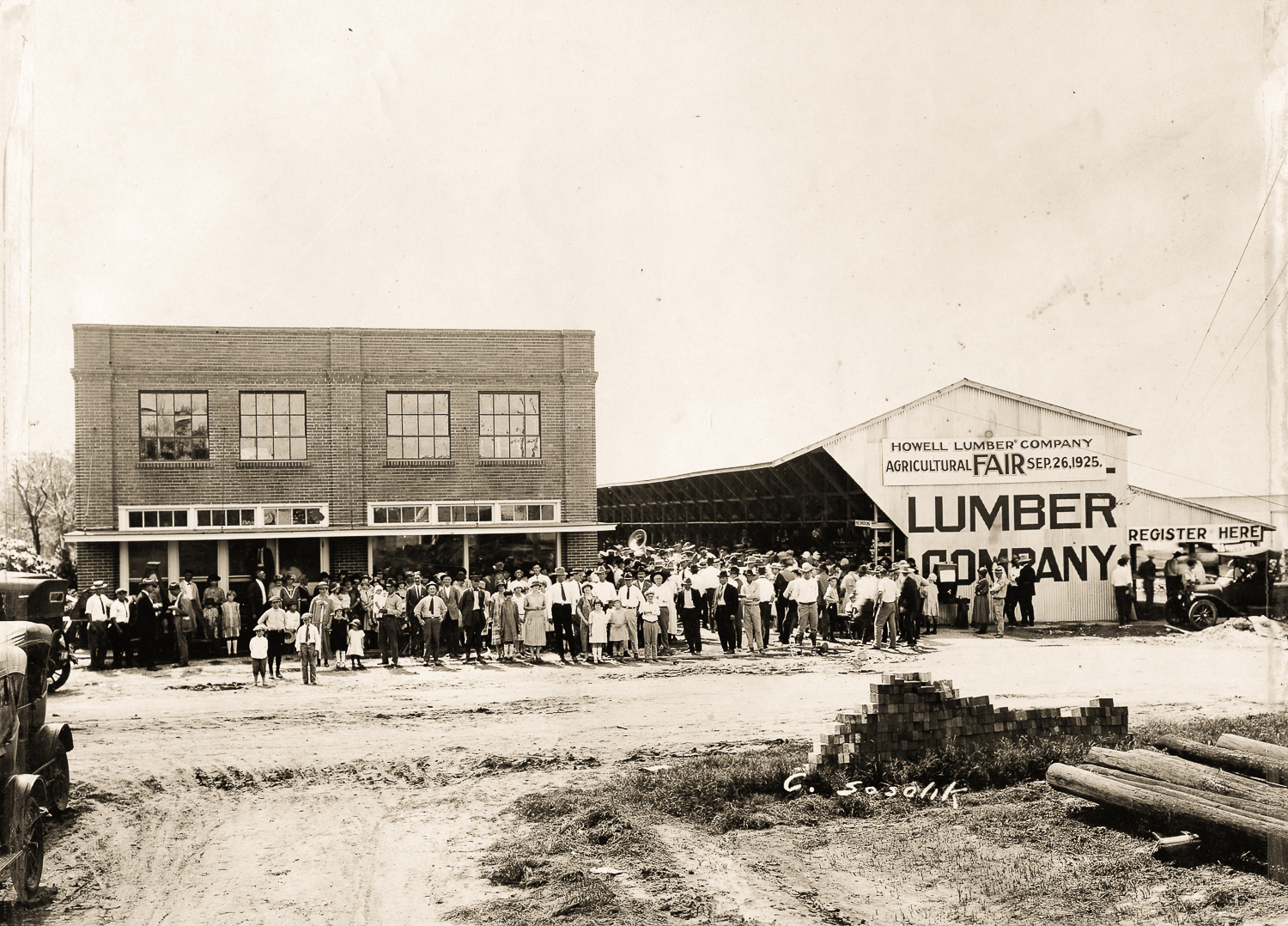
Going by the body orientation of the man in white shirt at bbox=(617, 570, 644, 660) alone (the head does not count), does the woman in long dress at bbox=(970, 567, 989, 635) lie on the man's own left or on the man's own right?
on the man's own left

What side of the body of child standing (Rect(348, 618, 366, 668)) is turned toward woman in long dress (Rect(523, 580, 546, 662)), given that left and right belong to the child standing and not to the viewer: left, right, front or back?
left

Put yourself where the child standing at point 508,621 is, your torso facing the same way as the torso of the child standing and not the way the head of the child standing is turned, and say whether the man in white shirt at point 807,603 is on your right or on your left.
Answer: on your left

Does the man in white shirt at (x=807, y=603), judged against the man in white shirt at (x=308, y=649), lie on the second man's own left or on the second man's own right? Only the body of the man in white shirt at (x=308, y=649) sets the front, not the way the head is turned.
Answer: on the second man's own left
